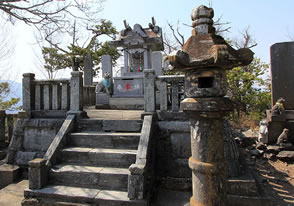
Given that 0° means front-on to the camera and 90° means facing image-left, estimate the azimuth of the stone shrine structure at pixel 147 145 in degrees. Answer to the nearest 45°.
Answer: approximately 0°

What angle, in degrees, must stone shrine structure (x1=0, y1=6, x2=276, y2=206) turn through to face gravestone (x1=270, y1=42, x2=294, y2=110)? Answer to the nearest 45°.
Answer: approximately 135° to its left

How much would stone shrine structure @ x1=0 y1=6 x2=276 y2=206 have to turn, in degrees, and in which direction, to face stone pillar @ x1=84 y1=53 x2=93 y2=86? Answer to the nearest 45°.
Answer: approximately 180°

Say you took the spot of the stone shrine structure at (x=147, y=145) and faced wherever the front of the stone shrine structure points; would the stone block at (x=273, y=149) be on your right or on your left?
on your left

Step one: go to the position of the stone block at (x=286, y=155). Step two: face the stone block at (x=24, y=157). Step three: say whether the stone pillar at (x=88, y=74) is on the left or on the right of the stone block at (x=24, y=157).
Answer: right

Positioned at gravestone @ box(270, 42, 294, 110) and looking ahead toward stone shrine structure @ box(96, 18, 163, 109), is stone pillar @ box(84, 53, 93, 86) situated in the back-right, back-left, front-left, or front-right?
front-right

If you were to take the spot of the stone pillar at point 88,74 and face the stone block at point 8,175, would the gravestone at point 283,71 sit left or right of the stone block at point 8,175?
left

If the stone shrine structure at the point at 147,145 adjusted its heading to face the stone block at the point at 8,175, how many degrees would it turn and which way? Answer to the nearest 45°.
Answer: approximately 90° to its right
